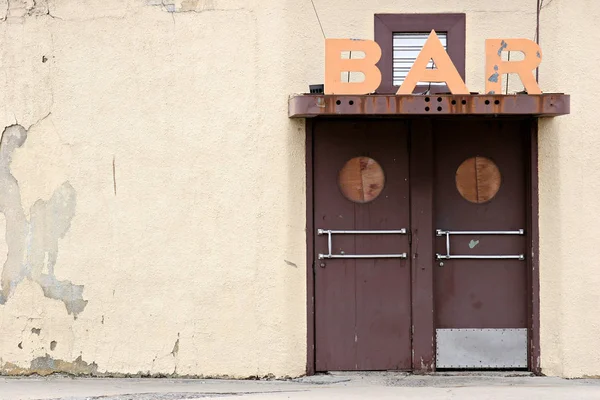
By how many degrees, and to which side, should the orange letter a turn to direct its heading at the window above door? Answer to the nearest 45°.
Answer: approximately 180°

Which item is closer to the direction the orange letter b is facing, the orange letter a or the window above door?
the orange letter a

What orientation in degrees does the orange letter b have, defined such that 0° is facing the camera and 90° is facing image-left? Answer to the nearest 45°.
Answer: approximately 0°

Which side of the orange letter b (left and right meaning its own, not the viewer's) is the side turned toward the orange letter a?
left
